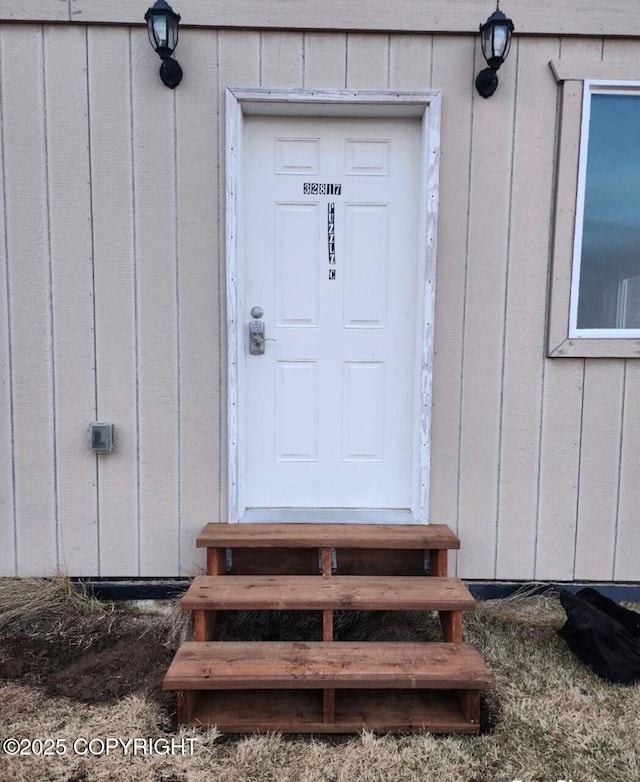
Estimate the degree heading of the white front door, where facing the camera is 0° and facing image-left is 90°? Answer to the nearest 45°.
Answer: approximately 0°

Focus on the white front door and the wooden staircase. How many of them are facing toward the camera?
2
